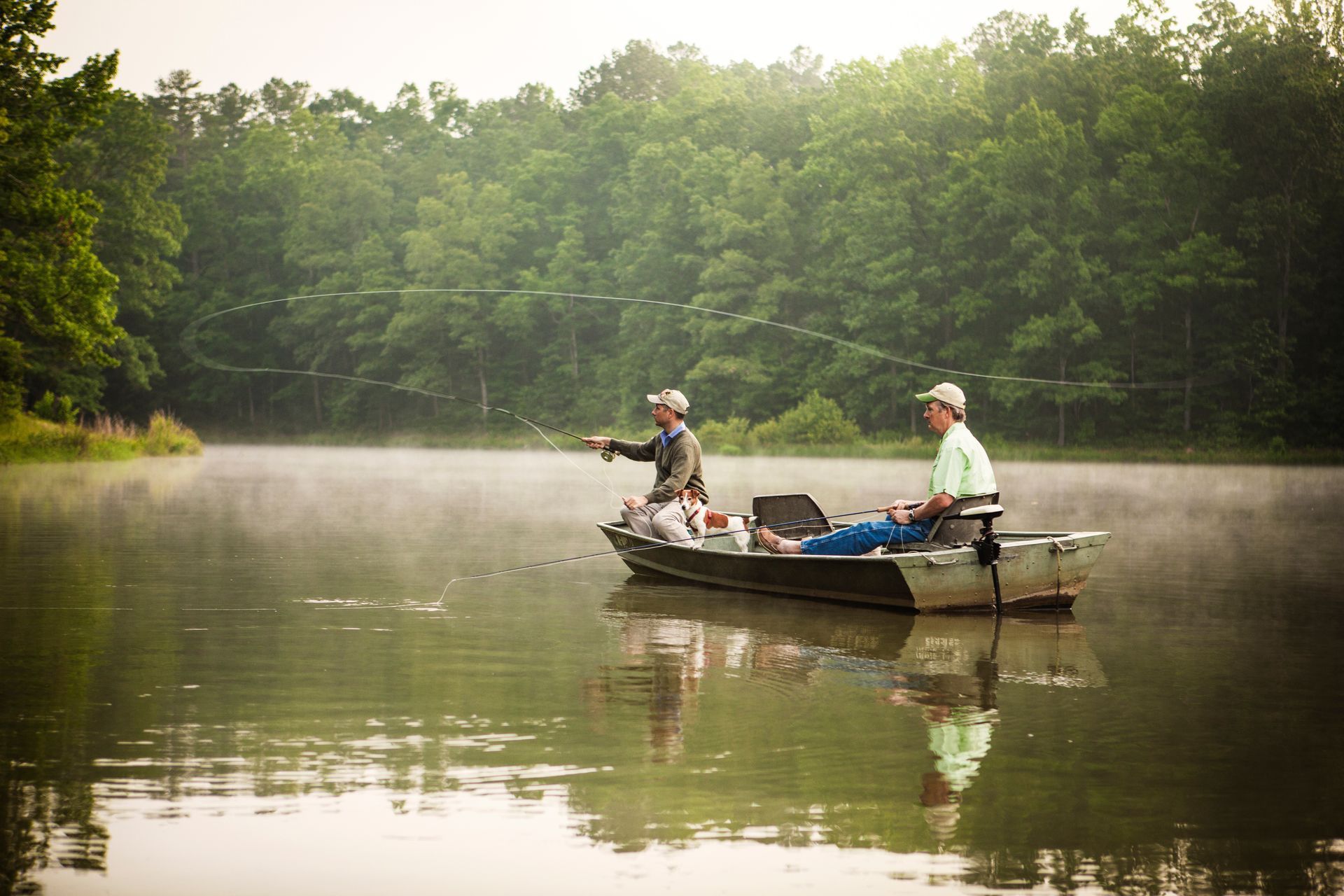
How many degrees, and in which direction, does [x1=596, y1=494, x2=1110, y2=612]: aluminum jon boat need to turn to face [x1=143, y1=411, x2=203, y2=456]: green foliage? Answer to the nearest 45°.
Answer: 0° — it already faces it

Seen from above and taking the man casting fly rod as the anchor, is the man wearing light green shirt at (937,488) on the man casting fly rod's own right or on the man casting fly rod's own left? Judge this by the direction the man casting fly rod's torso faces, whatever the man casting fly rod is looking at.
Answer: on the man casting fly rod's own left

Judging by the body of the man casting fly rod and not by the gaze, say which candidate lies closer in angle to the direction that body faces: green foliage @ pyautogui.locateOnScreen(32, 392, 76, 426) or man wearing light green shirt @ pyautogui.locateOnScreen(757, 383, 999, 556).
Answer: the green foliage

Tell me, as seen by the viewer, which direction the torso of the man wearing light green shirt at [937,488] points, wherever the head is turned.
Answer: to the viewer's left

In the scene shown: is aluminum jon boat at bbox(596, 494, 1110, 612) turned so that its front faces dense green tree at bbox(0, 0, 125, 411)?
yes

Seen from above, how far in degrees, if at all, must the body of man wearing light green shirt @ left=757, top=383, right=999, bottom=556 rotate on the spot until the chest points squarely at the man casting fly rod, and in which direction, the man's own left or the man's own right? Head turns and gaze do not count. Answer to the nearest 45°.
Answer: approximately 45° to the man's own right

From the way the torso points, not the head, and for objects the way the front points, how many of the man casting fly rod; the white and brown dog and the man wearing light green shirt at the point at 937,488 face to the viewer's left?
3

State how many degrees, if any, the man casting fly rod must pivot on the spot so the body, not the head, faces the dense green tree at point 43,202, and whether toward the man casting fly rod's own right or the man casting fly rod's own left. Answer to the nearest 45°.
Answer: approximately 45° to the man casting fly rod's own right

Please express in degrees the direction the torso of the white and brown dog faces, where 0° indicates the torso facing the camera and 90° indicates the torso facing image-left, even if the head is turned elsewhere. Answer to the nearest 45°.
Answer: approximately 90°

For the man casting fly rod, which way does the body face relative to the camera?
to the viewer's left

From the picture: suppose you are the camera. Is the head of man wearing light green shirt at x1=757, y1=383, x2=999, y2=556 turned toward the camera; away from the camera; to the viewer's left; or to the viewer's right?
to the viewer's left

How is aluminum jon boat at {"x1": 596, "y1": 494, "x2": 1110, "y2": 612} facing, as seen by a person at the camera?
facing away from the viewer and to the left of the viewer
